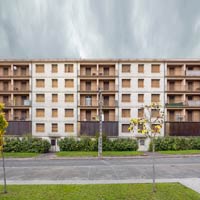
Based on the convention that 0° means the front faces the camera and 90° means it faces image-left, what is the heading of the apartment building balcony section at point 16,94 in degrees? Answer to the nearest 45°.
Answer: approximately 0°

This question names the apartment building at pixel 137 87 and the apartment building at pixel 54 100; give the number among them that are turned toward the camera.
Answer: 2

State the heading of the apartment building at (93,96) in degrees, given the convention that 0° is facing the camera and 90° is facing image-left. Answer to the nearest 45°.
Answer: approximately 0°
